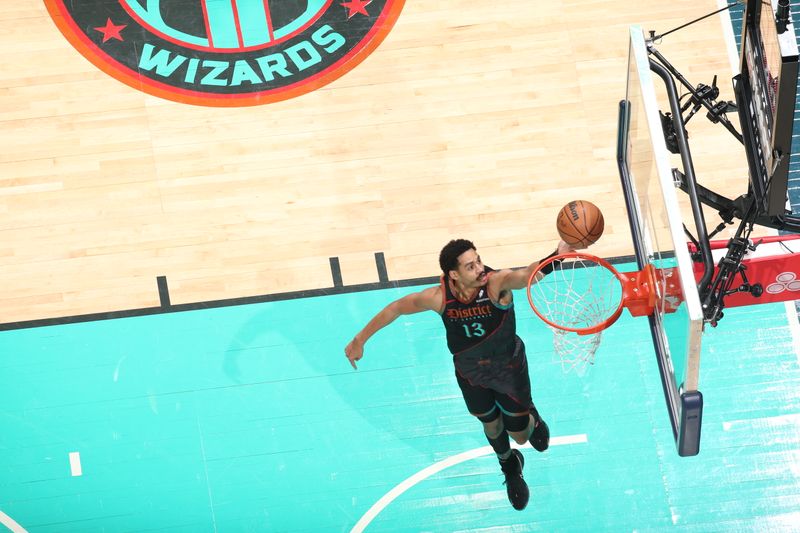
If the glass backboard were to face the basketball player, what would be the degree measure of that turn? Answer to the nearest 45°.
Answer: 0° — it already faces them

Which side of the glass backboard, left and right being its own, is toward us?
left

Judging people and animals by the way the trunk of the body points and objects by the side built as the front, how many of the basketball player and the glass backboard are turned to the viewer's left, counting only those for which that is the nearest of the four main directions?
1

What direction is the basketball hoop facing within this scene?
to the viewer's left
